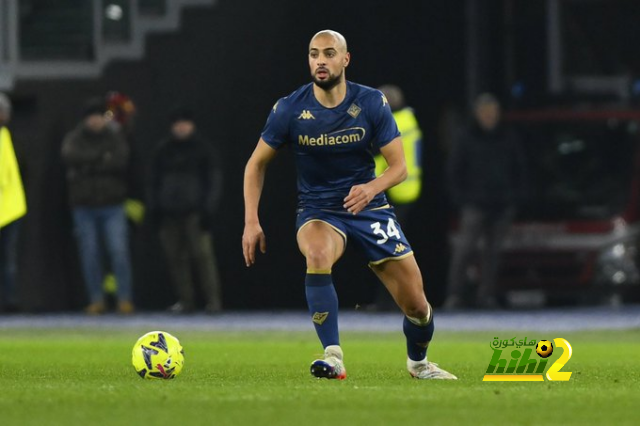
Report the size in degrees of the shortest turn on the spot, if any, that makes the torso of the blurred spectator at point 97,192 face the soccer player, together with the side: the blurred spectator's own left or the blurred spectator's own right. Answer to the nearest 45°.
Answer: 0° — they already face them

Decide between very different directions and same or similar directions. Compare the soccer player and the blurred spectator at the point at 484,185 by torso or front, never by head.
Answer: same or similar directions

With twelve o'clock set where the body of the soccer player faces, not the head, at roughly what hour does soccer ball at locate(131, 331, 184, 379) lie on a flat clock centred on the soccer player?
The soccer ball is roughly at 3 o'clock from the soccer player.

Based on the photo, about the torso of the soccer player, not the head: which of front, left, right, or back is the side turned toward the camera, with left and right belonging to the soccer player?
front

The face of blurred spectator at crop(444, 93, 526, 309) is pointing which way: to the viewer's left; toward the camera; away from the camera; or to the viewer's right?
toward the camera

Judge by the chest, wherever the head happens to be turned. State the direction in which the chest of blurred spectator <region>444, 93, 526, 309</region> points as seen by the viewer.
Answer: toward the camera

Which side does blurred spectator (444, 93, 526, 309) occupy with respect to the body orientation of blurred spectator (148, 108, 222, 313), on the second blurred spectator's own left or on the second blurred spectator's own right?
on the second blurred spectator's own left

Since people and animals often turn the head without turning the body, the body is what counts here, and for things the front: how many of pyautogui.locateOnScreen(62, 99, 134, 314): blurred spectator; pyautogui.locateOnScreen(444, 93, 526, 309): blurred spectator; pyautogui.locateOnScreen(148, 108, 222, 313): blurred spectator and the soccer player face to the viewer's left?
0

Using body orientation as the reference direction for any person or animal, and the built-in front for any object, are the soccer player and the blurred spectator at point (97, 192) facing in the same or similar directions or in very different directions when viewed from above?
same or similar directions

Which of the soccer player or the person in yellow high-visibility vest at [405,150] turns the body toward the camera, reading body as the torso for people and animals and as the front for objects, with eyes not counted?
the soccer player

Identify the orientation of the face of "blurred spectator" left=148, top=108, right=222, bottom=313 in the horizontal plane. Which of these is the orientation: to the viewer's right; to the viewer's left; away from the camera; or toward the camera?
toward the camera

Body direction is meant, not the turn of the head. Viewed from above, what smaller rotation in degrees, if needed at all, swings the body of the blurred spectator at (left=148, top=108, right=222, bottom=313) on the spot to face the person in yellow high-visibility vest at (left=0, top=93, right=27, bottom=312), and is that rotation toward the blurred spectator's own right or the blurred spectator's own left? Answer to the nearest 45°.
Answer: approximately 90° to the blurred spectator's own right

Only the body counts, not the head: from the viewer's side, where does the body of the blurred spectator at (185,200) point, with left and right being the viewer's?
facing the viewer
